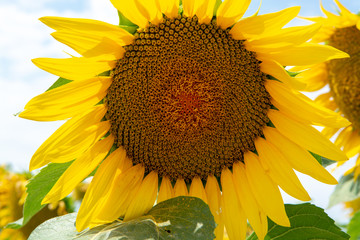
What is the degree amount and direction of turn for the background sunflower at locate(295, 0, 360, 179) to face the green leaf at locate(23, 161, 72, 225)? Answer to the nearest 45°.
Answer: approximately 45° to its right

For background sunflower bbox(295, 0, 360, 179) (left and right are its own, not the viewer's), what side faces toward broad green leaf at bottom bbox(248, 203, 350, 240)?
front

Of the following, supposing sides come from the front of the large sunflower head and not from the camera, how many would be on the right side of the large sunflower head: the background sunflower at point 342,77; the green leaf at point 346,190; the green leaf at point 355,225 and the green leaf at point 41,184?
1

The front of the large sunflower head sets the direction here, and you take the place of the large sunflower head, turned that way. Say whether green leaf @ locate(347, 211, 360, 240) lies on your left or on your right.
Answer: on your left

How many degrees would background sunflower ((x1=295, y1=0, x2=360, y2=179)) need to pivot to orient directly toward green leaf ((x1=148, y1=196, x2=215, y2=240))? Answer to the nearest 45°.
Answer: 0° — it already faces it

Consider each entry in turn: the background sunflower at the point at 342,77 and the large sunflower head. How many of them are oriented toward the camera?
2

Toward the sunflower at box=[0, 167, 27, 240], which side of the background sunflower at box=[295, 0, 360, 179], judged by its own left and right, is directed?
right

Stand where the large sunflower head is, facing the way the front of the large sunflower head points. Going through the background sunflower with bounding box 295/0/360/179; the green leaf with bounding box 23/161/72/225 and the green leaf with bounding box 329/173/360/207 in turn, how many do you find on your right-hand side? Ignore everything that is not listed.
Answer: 1

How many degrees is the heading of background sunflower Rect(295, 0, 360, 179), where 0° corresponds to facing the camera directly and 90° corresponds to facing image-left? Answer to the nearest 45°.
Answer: approximately 0°

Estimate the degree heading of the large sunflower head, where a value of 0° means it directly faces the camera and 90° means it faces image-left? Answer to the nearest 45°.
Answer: approximately 0°

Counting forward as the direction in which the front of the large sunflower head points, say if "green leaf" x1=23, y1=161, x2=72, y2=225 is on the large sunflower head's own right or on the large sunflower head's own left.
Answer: on the large sunflower head's own right
